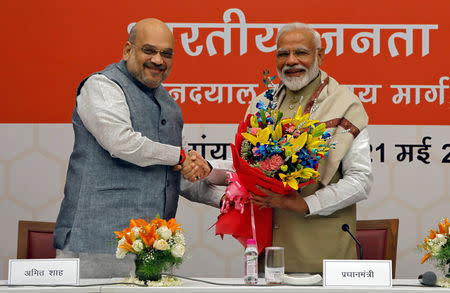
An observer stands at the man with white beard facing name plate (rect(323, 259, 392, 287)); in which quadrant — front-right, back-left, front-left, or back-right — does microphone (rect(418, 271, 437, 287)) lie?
front-left

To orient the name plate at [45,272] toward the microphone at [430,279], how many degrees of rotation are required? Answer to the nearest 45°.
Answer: approximately 90° to its left

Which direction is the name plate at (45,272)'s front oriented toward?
toward the camera

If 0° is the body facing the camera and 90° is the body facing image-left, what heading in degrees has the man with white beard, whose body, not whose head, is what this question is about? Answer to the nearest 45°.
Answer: approximately 45°

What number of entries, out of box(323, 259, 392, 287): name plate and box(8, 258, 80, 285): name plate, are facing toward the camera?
2

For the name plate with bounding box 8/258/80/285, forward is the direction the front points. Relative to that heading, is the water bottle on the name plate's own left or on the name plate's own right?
on the name plate's own left

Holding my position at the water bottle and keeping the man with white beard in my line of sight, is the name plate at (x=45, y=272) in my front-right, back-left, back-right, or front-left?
back-left

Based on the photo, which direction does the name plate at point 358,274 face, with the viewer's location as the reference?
facing the viewer

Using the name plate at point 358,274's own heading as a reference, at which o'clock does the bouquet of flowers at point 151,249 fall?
The bouquet of flowers is roughly at 3 o'clock from the name plate.

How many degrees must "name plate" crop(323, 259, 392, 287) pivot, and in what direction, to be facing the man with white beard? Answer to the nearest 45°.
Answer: approximately 180°
